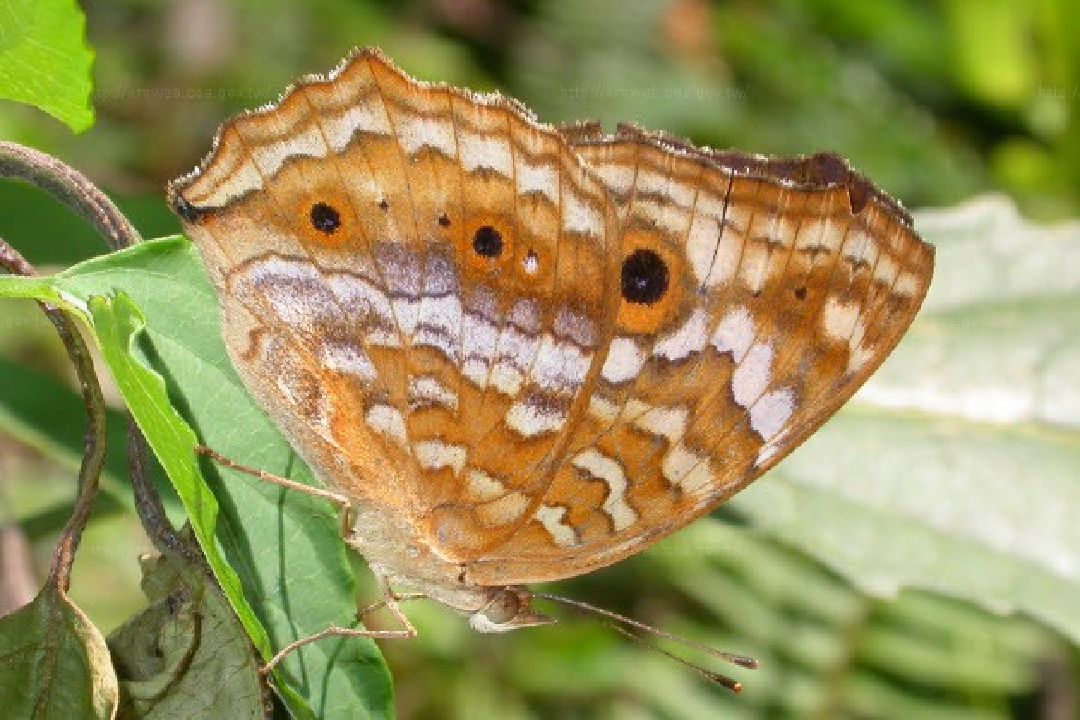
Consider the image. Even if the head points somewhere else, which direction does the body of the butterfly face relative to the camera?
to the viewer's right

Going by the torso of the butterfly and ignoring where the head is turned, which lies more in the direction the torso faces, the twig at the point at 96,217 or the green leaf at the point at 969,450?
the green leaf

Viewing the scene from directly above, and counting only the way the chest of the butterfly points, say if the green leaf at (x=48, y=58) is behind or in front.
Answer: behind

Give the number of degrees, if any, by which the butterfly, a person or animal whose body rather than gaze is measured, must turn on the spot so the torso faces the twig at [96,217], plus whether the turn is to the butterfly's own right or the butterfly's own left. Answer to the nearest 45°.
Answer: approximately 180°
